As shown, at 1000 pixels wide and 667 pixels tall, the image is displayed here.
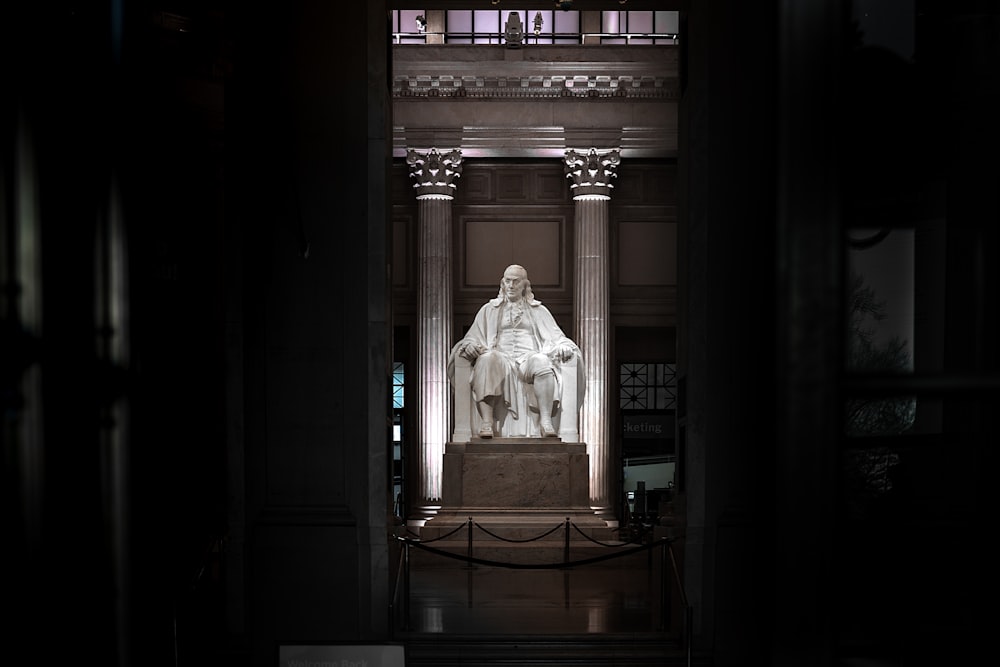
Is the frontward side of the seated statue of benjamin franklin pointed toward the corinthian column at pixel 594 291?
no

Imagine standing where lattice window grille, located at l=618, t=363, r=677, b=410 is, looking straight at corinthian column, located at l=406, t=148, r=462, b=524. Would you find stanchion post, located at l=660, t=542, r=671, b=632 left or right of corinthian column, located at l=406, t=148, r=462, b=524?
left

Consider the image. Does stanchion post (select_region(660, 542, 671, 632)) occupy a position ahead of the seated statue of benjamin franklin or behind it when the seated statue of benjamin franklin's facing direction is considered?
ahead

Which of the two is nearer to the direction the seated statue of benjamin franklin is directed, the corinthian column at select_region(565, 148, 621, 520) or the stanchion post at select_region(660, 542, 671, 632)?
the stanchion post

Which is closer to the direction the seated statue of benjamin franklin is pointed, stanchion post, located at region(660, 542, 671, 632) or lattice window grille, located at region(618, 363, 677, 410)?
the stanchion post

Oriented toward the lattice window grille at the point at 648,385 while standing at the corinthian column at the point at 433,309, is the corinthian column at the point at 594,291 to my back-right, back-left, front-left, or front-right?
front-right

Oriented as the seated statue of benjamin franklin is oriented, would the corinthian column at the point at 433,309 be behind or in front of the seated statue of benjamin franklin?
behind

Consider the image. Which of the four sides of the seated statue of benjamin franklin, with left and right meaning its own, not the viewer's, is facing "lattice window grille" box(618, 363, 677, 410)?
back

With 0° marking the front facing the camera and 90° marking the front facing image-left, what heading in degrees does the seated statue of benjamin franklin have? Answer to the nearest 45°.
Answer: approximately 0°

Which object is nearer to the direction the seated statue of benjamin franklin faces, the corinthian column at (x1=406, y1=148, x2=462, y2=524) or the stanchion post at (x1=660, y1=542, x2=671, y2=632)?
the stanchion post

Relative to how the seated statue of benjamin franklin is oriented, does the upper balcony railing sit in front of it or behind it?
behind
